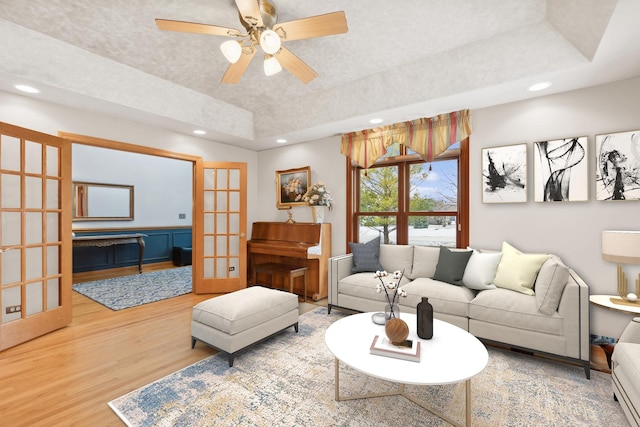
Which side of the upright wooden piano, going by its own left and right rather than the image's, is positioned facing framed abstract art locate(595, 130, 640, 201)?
left

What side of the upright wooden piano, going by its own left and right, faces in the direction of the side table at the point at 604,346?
left

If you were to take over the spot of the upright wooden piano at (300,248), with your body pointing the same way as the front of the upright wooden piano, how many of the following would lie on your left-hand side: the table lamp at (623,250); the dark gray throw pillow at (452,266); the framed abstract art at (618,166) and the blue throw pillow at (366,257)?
4

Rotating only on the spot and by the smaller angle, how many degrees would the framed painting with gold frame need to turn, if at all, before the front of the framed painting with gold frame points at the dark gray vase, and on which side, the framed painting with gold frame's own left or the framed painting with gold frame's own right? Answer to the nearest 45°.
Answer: approximately 45° to the framed painting with gold frame's own left

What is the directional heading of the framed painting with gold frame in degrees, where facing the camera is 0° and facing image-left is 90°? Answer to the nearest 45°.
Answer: approximately 45°

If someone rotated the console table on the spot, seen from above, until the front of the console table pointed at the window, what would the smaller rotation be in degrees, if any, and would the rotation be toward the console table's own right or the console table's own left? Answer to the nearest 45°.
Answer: approximately 45° to the console table's own left

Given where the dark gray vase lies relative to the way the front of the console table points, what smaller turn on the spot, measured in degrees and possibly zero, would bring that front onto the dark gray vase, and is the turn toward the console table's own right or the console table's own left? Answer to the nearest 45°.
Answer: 0° — it already faces it

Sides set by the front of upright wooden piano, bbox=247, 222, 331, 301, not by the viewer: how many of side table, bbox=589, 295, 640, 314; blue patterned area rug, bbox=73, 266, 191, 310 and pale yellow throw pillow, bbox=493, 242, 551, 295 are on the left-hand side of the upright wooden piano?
2
